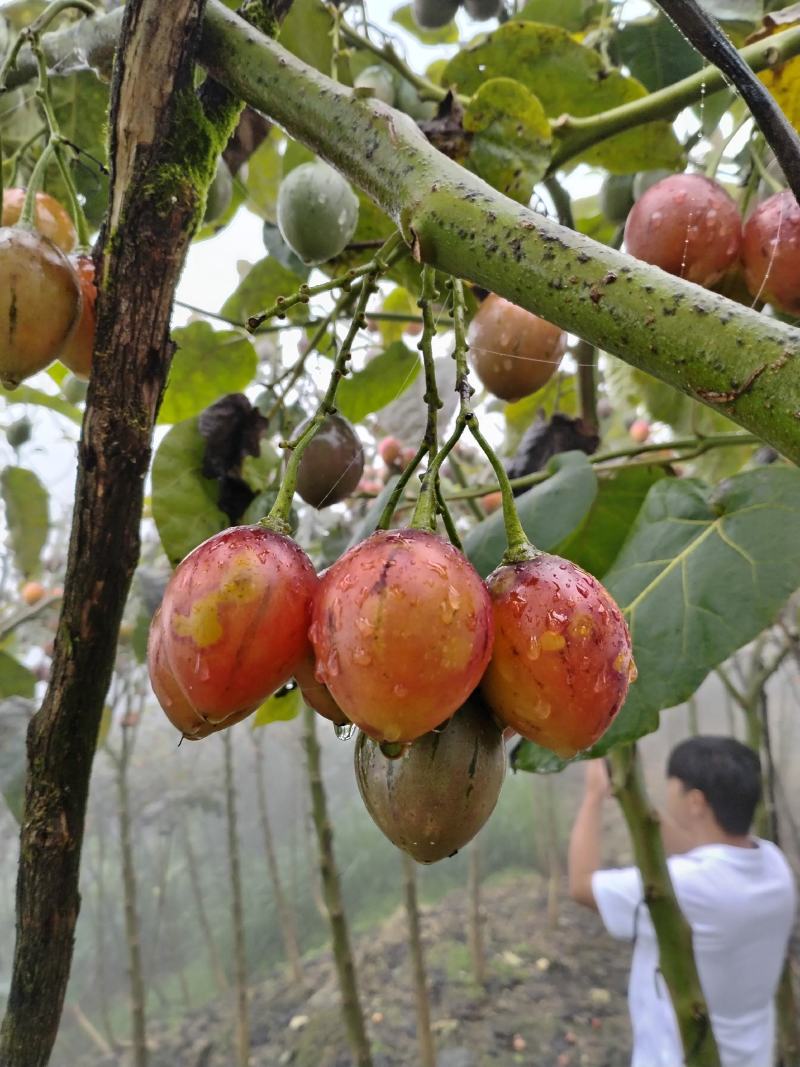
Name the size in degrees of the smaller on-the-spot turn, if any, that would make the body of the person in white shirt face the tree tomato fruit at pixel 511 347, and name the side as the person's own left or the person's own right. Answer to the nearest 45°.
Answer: approximately 135° to the person's own left

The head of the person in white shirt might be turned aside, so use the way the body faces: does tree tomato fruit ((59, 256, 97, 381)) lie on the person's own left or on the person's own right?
on the person's own left

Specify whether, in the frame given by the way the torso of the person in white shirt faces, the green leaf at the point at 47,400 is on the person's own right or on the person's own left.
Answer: on the person's own left

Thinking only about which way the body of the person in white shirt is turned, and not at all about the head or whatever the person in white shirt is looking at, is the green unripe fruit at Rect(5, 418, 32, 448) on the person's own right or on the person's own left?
on the person's own left

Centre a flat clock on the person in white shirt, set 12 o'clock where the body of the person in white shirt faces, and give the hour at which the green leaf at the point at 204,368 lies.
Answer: The green leaf is roughly at 8 o'clock from the person in white shirt.

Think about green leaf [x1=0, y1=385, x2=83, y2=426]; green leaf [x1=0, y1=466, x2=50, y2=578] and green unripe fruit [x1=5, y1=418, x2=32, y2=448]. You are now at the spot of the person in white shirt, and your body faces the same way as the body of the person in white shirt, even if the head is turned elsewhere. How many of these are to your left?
3

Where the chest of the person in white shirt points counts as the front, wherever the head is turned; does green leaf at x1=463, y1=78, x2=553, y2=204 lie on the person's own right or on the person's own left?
on the person's own left

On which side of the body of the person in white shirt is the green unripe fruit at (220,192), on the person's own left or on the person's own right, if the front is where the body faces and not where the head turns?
on the person's own left

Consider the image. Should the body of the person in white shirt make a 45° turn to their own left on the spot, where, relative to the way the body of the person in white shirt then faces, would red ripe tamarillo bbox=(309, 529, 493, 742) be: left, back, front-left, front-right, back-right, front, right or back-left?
left

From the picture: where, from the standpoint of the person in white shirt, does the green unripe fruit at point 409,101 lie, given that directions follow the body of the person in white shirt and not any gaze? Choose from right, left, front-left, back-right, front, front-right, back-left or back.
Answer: back-left

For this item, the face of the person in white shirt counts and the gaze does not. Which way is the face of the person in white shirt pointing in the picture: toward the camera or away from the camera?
away from the camera

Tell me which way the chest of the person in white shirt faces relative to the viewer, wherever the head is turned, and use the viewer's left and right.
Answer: facing away from the viewer and to the left of the viewer

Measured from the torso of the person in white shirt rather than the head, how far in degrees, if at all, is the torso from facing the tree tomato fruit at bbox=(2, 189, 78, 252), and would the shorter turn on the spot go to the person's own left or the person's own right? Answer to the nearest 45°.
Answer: approximately 135° to the person's own left
